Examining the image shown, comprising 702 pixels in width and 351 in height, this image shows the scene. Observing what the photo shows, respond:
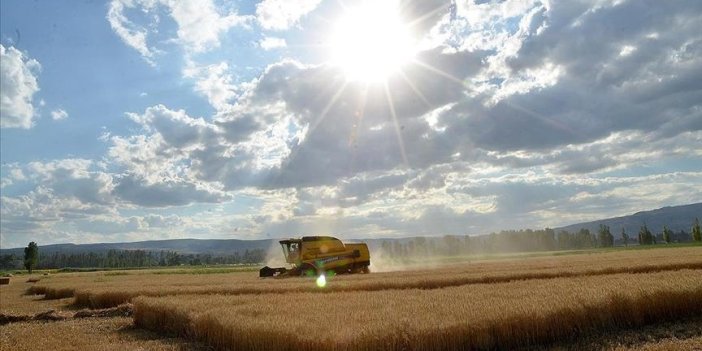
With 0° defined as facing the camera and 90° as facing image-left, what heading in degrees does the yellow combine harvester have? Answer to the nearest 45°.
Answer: approximately 90°
